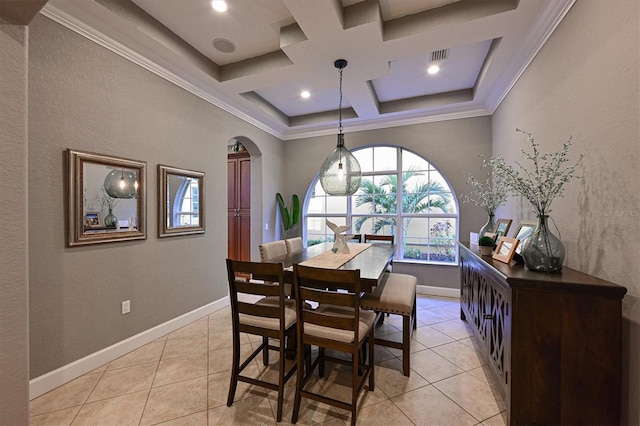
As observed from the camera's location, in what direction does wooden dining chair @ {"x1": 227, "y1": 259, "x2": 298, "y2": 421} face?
facing away from the viewer and to the right of the viewer

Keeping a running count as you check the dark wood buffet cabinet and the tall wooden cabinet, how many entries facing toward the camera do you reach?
1

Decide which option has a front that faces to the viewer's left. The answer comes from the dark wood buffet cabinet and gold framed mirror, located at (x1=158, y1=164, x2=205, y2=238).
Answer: the dark wood buffet cabinet

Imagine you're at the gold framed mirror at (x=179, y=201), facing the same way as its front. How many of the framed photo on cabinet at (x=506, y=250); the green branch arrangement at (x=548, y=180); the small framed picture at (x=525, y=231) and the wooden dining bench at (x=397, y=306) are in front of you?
4

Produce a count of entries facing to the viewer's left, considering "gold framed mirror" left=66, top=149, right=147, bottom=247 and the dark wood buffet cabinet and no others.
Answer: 1

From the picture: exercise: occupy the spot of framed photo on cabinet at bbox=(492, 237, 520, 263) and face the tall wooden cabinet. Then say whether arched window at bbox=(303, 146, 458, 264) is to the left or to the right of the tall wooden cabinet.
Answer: right

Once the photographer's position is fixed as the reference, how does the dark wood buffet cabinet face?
facing to the left of the viewer

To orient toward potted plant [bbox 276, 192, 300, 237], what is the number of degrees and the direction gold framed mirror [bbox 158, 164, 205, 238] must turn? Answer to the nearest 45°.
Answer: approximately 90° to its left

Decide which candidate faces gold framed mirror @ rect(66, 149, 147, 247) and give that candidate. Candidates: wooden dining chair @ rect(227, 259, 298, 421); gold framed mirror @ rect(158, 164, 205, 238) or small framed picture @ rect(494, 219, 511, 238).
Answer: the small framed picture

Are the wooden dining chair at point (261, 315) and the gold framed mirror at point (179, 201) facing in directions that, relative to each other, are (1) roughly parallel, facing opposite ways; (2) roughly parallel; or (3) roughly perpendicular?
roughly perpendicular

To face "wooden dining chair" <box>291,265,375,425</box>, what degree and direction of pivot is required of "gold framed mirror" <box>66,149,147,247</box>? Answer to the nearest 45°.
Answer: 0° — it already faces it

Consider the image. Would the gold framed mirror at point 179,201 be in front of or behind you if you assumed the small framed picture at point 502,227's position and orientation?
in front
